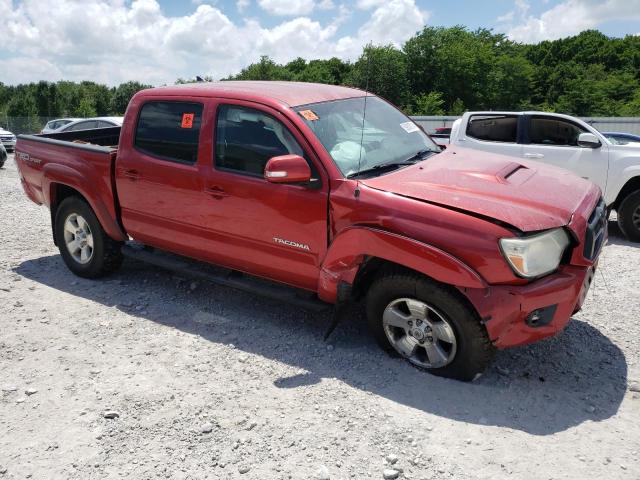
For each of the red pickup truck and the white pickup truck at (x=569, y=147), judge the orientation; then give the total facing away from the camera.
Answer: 0

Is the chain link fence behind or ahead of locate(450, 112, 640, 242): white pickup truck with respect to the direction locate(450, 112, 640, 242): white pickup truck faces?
behind

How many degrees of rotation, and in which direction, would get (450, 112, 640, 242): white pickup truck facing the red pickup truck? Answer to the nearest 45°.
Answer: approximately 90° to its right

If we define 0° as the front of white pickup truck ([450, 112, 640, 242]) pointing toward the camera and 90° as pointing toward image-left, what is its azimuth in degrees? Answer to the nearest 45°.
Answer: approximately 270°

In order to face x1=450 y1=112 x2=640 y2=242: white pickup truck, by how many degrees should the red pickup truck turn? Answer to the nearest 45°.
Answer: approximately 90° to its left

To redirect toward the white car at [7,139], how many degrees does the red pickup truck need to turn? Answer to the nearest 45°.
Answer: approximately 180°

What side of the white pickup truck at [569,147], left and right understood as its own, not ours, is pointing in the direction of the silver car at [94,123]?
back

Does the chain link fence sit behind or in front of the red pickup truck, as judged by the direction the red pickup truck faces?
behind

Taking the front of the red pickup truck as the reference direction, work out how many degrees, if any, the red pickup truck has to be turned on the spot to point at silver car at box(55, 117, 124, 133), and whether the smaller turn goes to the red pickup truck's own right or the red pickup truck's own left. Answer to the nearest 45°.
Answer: approximately 180°
